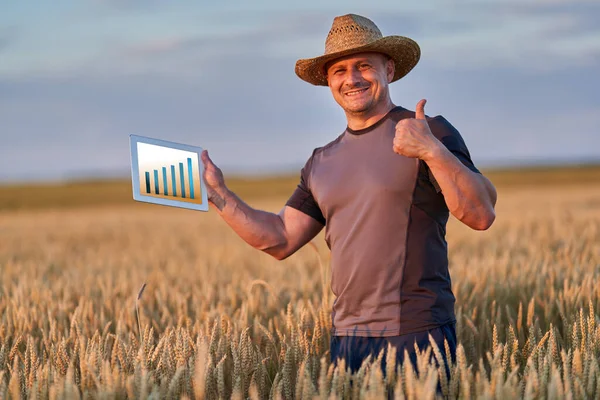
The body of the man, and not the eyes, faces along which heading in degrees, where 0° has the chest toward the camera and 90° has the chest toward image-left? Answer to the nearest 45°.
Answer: approximately 45°
